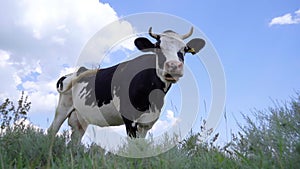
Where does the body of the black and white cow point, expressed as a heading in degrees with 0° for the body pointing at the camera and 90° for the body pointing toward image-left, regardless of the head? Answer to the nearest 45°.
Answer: approximately 315°
